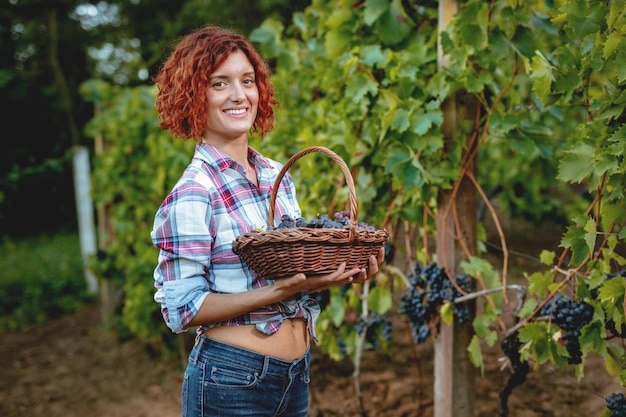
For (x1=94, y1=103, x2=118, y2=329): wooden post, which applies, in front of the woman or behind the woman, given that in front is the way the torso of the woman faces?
behind

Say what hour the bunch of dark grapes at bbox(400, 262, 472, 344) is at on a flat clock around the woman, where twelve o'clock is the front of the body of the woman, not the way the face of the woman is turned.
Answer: The bunch of dark grapes is roughly at 9 o'clock from the woman.

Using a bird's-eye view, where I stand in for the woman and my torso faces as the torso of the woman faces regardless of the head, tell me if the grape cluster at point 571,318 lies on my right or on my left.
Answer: on my left

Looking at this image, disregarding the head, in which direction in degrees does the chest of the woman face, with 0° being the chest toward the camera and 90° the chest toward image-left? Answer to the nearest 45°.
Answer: approximately 315°

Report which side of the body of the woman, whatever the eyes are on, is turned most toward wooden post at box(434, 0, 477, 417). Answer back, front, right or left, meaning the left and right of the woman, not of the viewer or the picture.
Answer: left

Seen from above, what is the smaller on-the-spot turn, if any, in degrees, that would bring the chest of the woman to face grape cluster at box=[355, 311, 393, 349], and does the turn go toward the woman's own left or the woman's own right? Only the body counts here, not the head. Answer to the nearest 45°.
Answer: approximately 90° to the woman's own left
